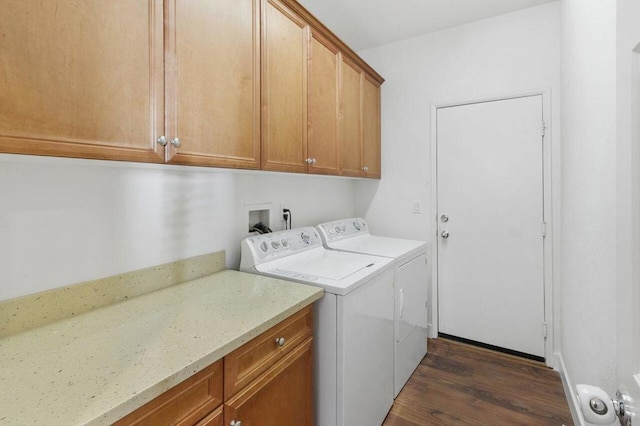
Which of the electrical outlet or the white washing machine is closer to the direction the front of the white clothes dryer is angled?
the white washing machine

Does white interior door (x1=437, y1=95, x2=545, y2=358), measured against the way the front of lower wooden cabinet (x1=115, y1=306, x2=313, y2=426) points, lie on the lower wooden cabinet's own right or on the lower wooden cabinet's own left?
on the lower wooden cabinet's own left

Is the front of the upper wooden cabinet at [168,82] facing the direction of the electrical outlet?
no

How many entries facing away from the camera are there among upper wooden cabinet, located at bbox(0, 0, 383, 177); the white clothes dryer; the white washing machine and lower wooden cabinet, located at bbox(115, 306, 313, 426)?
0

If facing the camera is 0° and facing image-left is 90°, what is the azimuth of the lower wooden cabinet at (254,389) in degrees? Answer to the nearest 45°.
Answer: approximately 315°

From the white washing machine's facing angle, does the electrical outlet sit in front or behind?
behind

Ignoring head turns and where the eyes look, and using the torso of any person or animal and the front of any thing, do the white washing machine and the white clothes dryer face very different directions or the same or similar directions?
same or similar directions

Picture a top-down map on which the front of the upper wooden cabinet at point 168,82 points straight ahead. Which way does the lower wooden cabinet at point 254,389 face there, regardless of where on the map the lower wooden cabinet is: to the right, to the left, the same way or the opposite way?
the same way

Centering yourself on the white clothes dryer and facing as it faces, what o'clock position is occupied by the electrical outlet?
The electrical outlet is roughly at 4 o'clock from the white clothes dryer.

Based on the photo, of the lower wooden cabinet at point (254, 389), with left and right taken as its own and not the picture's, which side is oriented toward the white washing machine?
left

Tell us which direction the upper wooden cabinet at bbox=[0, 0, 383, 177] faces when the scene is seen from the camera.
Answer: facing the viewer and to the right of the viewer

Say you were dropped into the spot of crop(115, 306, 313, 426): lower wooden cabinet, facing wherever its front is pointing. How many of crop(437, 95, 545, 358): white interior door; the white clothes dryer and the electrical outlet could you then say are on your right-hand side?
0

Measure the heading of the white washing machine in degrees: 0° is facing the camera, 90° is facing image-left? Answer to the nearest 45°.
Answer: approximately 315°

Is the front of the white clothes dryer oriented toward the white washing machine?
no

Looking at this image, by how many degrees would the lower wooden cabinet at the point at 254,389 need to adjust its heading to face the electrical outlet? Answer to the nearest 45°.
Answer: approximately 135° to its left

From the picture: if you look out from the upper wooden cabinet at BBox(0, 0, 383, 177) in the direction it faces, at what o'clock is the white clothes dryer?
The white clothes dryer is roughly at 10 o'clock from the upper wooden cabinet.

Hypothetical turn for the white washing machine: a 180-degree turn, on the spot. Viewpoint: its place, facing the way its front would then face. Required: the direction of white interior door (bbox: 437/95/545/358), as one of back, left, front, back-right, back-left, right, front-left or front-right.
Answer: right
